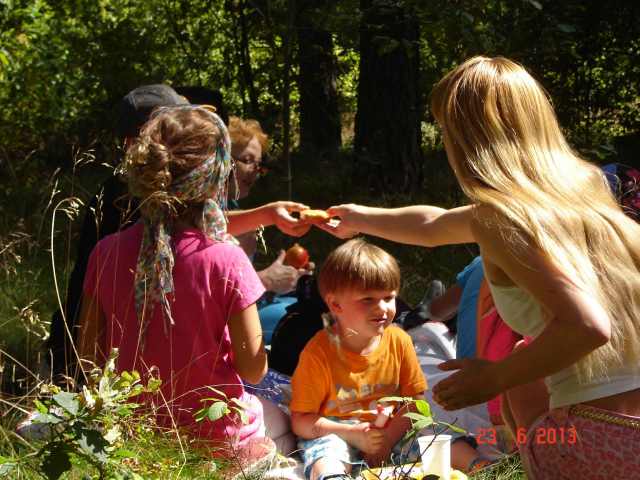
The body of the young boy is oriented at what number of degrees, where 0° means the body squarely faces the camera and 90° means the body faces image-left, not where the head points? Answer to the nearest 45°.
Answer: approximately 315°

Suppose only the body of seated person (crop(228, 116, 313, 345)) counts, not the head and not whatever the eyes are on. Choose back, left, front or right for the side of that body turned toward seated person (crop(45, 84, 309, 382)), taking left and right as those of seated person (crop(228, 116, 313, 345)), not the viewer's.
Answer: right

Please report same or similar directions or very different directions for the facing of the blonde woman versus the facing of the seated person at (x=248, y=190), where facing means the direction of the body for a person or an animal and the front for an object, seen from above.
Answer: very different directions

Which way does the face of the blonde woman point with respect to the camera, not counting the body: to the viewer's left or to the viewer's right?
to the viewer's left

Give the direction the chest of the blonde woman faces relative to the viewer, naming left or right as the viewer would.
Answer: facing away from the viewer and to the left of the viewer

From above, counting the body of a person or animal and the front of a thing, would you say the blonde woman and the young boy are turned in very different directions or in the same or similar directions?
very different directions

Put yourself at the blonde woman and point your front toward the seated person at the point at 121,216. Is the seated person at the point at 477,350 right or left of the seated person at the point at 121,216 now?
right

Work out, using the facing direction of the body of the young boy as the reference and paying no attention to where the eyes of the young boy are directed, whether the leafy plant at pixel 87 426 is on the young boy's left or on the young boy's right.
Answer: on the young boy's right

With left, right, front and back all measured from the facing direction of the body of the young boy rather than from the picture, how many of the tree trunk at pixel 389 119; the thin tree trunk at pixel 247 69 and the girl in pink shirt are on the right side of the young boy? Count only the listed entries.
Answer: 1

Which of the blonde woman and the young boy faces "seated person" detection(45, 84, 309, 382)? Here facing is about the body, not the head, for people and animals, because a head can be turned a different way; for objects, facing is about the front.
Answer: the blonde woman
